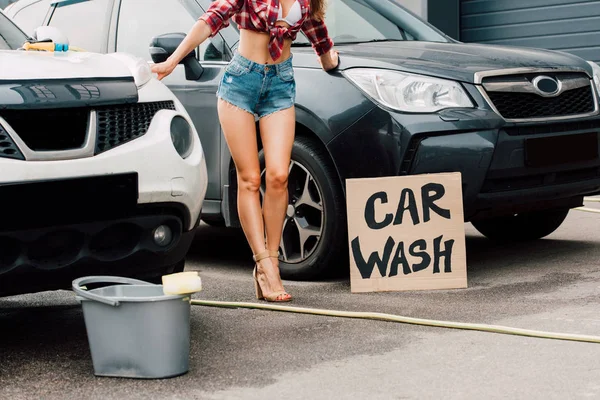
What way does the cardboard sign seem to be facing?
toward the camera

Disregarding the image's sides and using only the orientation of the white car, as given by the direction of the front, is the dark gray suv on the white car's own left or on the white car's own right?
on the white car's own left

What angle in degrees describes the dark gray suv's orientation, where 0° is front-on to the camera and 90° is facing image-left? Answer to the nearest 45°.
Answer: approximately 315°

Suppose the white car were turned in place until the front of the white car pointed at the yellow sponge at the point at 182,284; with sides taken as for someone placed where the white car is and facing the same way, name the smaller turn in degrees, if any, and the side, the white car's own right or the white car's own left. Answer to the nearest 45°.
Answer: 0° — it already faces it

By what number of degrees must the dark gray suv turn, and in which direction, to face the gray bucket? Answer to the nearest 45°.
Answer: approximately 90° to its right

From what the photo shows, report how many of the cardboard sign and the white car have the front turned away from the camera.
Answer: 0

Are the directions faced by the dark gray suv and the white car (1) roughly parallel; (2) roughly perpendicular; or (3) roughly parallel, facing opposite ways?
roughly parallel

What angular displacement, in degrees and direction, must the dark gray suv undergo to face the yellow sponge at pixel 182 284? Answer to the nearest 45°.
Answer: approximately 90° to its right

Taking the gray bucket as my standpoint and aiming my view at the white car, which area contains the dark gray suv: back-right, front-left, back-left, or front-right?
front-right

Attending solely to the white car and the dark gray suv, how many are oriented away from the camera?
0

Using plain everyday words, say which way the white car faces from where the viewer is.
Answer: facing the viewer and to the right of the viewer

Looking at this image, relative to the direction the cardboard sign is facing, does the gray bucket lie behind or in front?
in front
